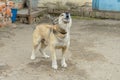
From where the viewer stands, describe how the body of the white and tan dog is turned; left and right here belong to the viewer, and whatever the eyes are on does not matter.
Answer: facing the viewer and to the right of the viewer
